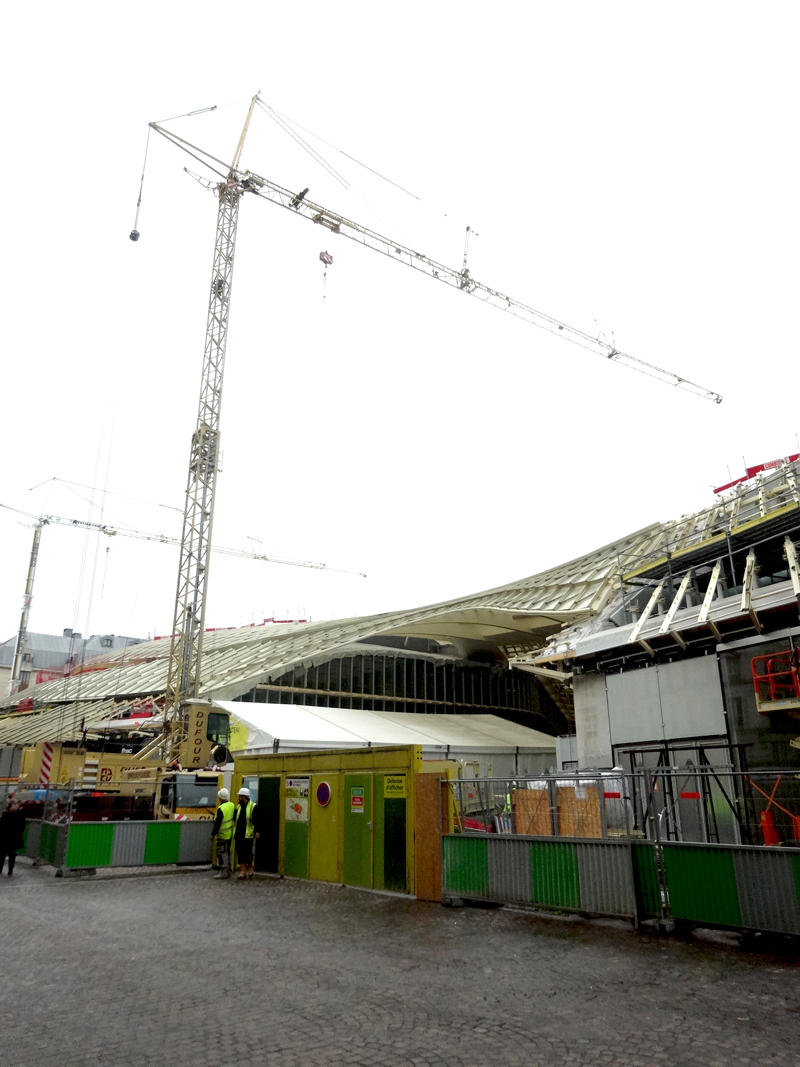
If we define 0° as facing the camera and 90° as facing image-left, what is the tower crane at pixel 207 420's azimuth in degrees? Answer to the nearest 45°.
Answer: approximately 225°

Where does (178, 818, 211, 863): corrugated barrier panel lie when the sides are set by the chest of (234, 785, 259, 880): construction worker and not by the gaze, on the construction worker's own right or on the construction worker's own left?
on the construction worker's own right

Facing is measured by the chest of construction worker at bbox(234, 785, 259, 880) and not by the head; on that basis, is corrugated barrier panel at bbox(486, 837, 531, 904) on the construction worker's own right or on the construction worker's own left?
on the construction worker's own left

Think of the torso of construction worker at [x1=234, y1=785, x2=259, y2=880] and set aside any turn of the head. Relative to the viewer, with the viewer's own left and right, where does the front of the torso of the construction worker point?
facing the viewer and to the left of the viewer

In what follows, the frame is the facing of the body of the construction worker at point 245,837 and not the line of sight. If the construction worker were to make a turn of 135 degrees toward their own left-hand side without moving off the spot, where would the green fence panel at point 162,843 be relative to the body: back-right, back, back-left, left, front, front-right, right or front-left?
back-left

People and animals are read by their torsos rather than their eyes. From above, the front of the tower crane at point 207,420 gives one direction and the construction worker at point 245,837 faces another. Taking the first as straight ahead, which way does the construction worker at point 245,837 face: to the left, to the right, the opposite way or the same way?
the opposite way

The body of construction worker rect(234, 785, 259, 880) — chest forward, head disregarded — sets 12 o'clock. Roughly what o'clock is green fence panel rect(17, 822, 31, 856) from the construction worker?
The green fence panel is roughly at 3 o'clock from the construction worker.

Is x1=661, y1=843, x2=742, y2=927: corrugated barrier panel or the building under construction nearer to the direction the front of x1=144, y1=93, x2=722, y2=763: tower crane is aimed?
the building under construction
